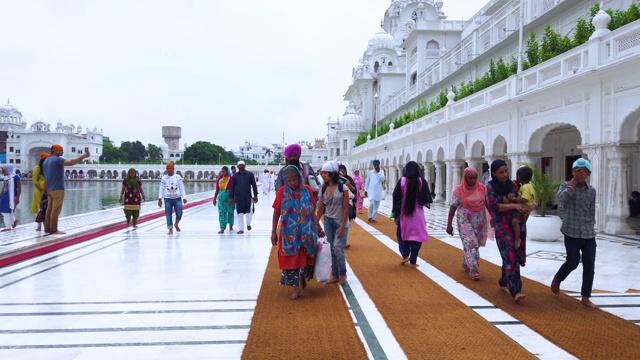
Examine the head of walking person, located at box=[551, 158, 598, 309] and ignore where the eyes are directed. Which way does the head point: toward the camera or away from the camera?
toward the camera

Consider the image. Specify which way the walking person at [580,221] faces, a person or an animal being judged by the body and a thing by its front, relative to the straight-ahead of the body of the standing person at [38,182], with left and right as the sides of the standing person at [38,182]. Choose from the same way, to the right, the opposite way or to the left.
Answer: to the right

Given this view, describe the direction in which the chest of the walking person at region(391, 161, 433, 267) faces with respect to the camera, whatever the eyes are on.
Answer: away from the camera

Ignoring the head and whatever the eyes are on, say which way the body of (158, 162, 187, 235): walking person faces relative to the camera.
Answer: toward the camera

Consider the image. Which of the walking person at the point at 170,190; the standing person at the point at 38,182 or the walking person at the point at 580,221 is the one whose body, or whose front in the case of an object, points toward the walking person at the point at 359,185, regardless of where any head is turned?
the standing person at the point at 38,182

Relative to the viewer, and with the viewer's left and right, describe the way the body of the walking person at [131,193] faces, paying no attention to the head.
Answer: facing the viewer

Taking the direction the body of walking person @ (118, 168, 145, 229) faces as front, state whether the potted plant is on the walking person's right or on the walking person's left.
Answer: on the walking person's left

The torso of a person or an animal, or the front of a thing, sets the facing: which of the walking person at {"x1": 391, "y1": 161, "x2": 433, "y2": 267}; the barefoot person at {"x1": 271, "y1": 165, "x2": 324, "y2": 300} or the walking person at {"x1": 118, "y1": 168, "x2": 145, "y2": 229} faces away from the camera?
the walking person at {"x1": 391, "y1": 161, "x2": 433, "y2": 267}

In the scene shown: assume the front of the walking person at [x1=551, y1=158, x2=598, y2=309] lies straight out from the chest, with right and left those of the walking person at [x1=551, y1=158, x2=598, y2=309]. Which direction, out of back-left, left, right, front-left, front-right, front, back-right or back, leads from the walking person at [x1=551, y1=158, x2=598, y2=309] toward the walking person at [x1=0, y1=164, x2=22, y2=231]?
back-right

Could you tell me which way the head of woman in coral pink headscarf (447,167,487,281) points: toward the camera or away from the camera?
toward the camera

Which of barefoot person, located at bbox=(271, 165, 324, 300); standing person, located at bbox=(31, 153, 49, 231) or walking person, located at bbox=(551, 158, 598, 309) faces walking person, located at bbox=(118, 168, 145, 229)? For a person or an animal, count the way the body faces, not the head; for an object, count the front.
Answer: standing person, located at bbox=(31, 153, 49, 231)

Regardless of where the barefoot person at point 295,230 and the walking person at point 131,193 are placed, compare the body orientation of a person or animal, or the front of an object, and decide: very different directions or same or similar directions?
same or similar directions

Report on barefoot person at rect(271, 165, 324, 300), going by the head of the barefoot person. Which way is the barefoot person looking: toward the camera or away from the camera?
toward the camera

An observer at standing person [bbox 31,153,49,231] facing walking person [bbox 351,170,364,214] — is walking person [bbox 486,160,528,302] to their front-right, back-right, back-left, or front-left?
front-right

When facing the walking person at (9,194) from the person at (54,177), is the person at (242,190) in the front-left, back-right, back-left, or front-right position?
back-right

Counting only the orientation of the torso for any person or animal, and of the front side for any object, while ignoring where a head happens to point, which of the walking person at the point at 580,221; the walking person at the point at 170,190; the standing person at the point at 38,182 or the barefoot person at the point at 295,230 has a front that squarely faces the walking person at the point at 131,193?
the standing person at the point at 38,182

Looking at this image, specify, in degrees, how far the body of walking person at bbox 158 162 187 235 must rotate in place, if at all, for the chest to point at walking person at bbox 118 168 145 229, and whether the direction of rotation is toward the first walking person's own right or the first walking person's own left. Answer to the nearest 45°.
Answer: approximately 135° to the first walking person's own right

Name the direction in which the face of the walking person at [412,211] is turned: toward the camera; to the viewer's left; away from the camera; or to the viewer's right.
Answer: away from the camera

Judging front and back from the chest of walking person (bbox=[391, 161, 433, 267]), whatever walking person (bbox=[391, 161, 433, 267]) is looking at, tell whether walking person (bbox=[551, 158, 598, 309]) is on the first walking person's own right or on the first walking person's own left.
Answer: on the first walking person's own right
